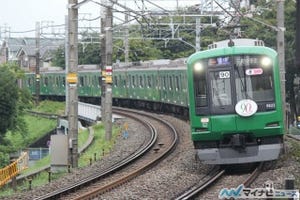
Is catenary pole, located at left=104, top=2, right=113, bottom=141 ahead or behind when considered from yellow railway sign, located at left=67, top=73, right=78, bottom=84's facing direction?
behind

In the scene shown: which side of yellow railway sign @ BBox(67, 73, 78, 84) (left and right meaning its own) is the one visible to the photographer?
front
